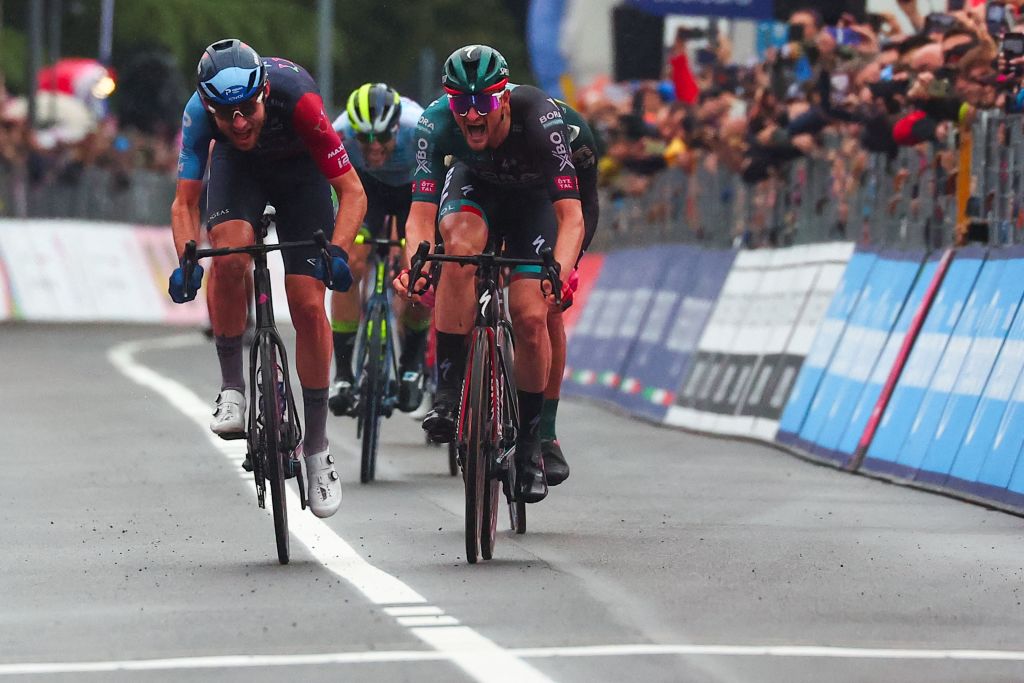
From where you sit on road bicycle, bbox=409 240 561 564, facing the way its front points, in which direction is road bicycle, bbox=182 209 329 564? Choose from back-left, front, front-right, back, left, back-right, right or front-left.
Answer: right

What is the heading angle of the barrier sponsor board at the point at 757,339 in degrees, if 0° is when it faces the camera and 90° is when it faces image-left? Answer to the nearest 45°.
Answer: approximately 45°

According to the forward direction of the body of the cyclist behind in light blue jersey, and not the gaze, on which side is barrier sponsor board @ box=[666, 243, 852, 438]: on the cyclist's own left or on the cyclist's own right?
on the cyclist's own left

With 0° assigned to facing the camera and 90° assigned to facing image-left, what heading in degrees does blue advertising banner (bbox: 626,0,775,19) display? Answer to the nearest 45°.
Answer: approximately 0°

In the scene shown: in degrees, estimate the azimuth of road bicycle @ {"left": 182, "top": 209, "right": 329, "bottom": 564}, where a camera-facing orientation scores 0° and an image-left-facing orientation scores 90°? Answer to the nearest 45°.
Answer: approximately 0°

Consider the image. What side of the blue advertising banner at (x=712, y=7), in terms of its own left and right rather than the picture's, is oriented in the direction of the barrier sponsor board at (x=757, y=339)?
front

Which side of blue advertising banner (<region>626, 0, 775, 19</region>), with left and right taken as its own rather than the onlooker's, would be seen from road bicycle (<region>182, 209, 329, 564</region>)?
front

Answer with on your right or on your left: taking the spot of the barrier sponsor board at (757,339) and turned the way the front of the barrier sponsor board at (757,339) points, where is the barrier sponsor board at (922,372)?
on your left
